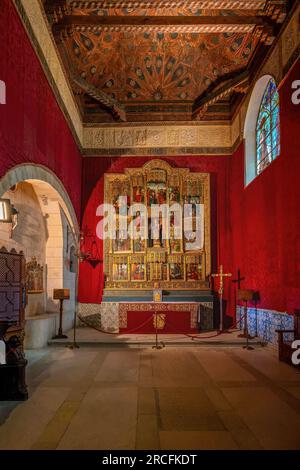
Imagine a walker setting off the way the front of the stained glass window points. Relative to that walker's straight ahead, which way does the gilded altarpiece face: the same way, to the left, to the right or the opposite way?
to the left

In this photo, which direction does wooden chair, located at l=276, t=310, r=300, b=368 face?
to the viewer's left

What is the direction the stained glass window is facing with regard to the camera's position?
facing to the left of the viewer

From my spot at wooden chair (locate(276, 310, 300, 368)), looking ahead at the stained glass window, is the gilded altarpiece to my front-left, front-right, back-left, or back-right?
front-left

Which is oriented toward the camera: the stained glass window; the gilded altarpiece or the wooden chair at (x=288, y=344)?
the gilded altarpiece

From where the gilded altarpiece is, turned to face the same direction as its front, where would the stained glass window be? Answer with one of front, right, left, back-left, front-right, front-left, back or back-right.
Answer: front-left

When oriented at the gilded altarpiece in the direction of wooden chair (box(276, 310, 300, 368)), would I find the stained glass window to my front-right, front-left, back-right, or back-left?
front-left

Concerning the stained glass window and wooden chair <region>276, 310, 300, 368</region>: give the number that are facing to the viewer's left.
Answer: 2

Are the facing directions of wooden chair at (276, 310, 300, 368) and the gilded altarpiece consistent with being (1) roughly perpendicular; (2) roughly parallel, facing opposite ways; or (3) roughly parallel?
roughly perpendicular

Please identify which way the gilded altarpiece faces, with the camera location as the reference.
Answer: facing the viewer

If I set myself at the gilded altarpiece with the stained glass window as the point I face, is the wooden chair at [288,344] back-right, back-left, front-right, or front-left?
front-right
